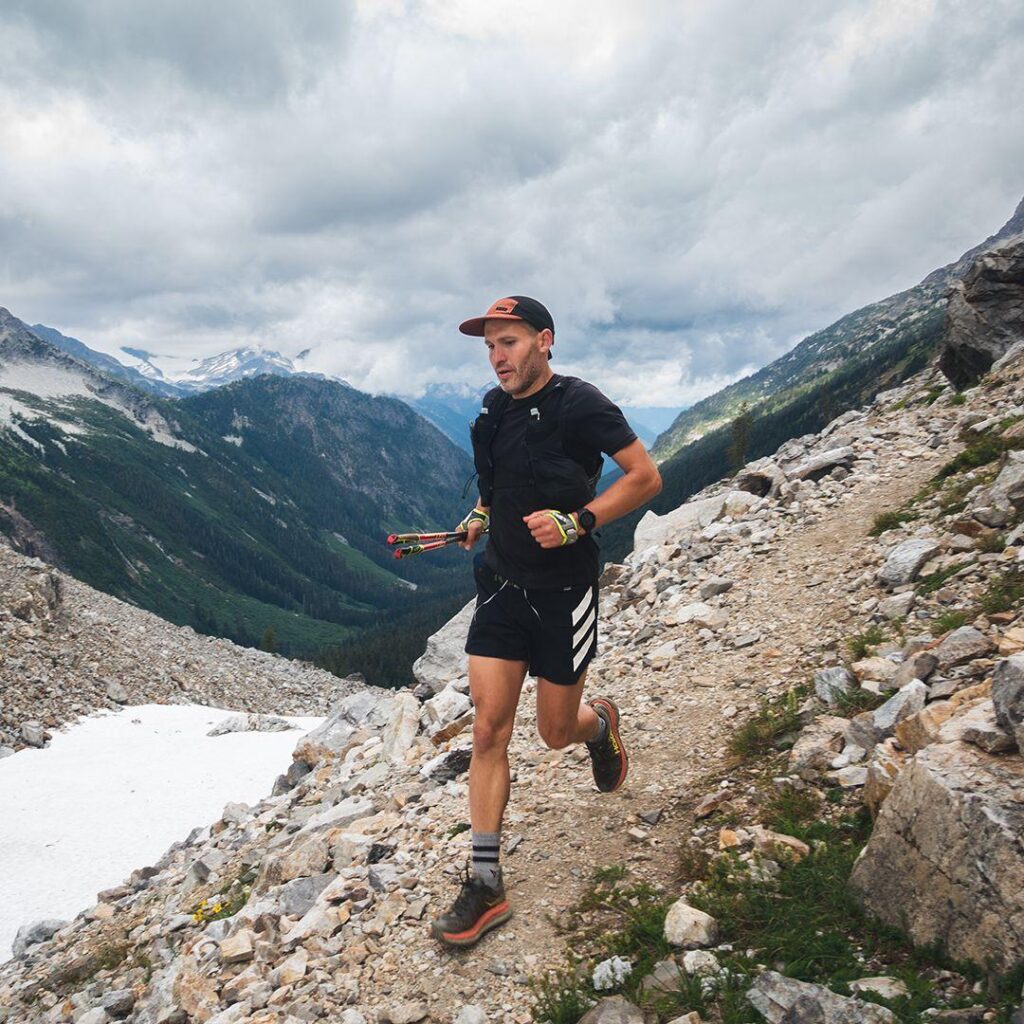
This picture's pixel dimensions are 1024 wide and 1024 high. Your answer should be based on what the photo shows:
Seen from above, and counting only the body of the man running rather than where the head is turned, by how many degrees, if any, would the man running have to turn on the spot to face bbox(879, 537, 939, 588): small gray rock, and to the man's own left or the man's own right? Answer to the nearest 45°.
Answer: approximately 180°

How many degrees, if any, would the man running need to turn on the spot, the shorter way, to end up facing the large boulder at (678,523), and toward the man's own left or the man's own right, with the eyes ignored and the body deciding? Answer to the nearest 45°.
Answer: approximately 135° to the man's own right

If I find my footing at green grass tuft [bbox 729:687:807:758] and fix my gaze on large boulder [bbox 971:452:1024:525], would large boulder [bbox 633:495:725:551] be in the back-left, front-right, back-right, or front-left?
front-left

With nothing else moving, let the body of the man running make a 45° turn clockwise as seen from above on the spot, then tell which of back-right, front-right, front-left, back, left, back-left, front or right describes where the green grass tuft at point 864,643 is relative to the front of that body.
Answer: back-right

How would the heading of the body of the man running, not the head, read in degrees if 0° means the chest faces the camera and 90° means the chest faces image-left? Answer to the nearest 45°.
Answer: approximately 45°

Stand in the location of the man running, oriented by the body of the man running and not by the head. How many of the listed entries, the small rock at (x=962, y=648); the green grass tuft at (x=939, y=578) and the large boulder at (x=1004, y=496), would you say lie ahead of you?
0

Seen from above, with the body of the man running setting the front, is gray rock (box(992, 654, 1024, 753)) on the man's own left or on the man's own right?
on the man's own left

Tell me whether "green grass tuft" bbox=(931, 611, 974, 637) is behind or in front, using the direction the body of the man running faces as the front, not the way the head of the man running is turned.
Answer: behind

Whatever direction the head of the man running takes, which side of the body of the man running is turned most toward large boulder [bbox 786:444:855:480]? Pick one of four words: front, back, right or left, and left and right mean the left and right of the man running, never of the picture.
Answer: back

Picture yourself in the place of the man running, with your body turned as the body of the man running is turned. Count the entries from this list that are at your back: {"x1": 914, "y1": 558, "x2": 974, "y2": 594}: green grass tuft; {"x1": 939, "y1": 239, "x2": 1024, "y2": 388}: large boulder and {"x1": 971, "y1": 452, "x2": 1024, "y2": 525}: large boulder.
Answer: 3

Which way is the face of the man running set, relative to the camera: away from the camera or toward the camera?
toward the camera

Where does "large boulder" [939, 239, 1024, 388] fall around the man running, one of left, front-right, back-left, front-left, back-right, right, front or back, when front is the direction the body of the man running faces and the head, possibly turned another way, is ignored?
back
